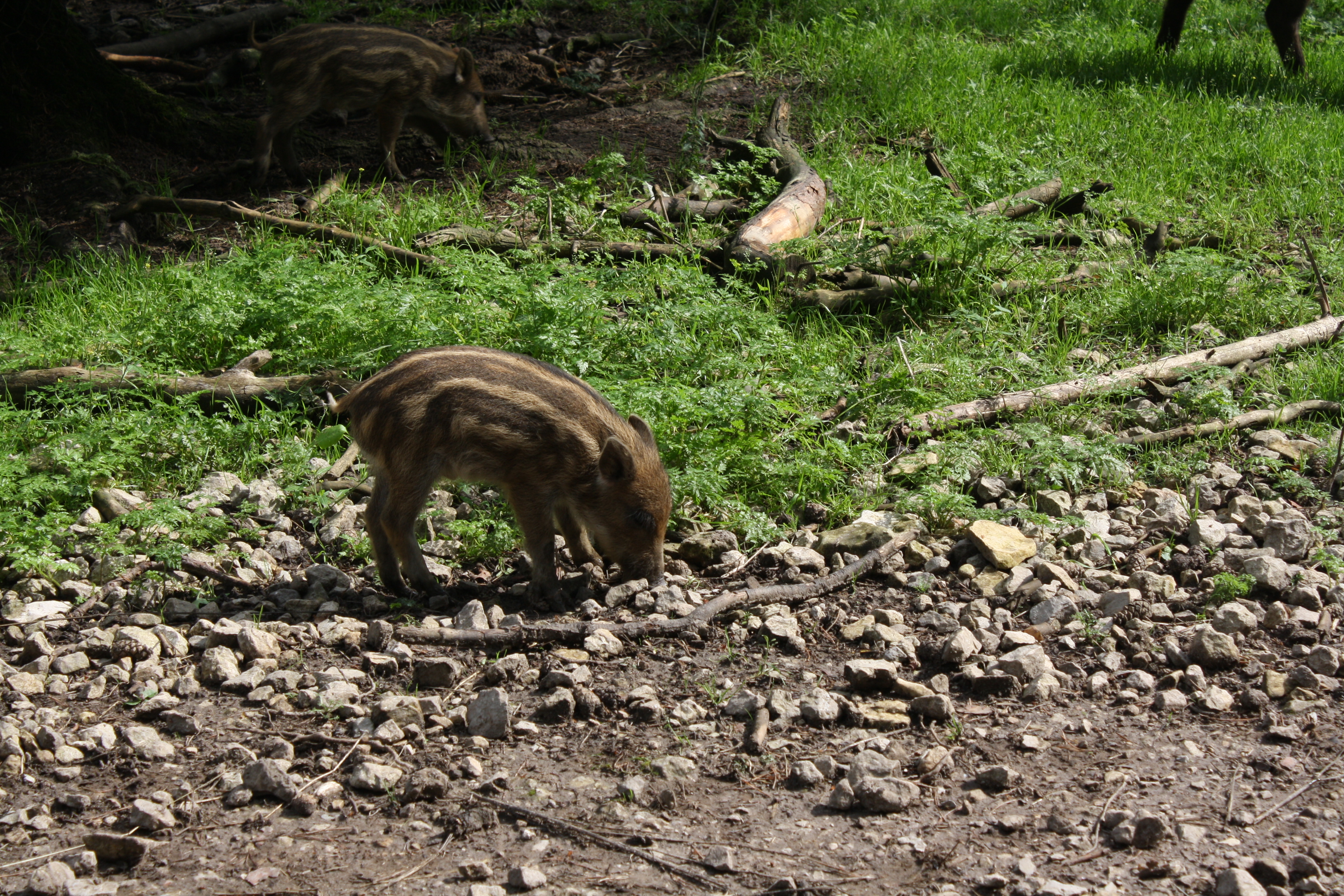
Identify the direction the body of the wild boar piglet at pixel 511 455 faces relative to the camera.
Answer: to the viewer's right

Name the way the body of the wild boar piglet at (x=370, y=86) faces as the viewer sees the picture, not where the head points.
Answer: to the viewer's right

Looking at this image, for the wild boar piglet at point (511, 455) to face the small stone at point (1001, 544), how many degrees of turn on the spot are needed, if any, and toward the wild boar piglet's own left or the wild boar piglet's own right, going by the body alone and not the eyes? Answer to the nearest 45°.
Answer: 0° — it already faces it

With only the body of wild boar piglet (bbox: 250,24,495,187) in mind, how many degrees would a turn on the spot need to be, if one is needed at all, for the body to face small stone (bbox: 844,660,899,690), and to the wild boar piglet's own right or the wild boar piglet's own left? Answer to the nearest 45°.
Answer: approximately 90° to the wild boar piglet's own right

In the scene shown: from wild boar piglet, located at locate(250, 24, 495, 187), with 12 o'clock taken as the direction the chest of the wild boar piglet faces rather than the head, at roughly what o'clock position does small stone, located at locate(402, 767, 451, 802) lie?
The small stone is roughly at 3 o'clock from the wild boar piglet.

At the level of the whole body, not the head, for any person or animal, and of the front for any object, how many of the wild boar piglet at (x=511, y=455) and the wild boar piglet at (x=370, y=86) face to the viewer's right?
2

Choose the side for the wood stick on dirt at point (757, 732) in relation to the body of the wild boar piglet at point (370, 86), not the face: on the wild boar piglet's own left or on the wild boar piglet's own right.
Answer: on the wild boar piglet's own right

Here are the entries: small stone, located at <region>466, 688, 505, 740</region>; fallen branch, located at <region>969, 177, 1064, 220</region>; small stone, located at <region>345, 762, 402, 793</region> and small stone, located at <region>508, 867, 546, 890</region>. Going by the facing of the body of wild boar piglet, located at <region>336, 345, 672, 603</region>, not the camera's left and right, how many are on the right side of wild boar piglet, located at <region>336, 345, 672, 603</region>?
3
